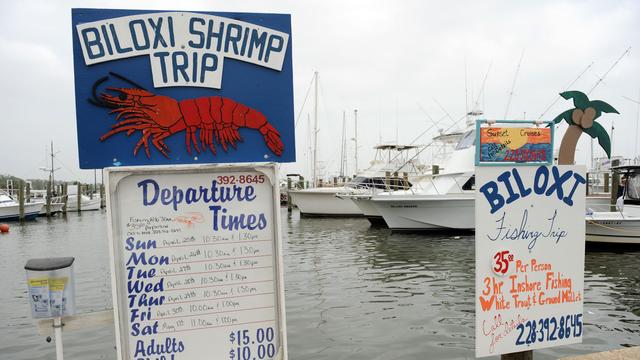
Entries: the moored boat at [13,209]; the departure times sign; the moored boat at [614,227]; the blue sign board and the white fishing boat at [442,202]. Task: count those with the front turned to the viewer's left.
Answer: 2

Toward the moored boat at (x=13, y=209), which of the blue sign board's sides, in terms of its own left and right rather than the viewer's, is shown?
back

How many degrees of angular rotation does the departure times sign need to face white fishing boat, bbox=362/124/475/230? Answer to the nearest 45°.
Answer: approximately 135° to its left

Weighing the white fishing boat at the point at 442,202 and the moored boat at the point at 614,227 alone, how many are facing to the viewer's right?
0

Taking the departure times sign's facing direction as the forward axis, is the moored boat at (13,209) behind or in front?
behind

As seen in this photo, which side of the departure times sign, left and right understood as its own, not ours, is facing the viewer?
front

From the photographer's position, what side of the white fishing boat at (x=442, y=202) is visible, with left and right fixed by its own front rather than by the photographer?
left

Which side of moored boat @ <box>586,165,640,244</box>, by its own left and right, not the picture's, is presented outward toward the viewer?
left

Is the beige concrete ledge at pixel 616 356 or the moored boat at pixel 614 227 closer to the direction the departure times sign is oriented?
the beige concrete ledge
